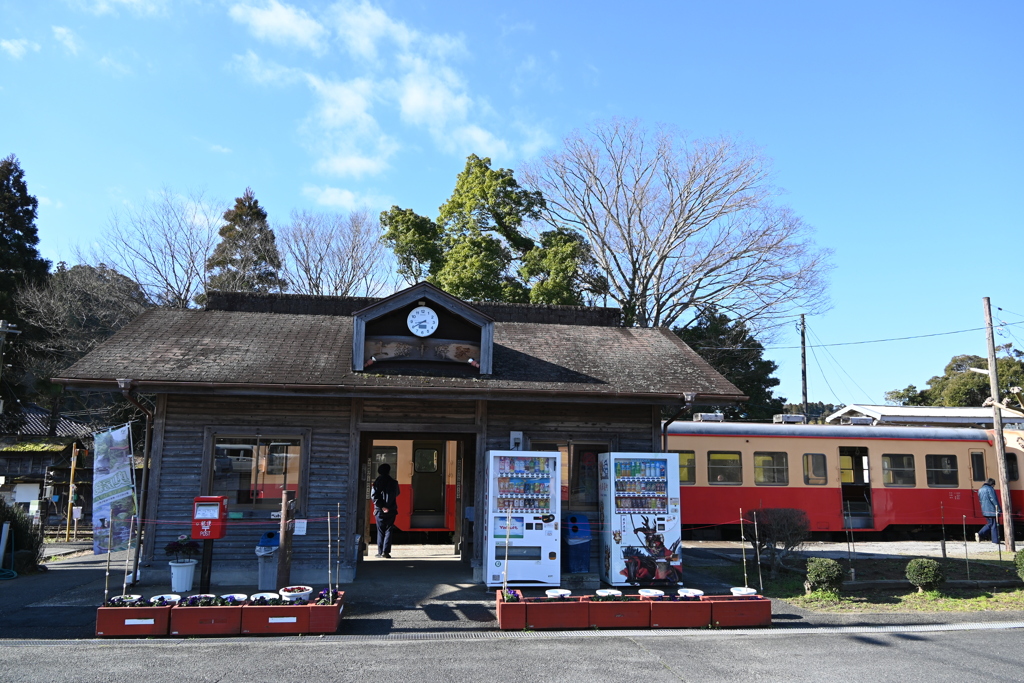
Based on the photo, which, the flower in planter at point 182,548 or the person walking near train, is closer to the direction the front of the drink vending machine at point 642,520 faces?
the flower in planter

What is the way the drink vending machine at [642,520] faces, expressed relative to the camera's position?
facing the viewer

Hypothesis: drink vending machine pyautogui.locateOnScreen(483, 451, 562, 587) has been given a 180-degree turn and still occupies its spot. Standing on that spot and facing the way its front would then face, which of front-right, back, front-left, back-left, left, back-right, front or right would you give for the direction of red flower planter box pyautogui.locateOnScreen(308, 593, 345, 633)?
back-left

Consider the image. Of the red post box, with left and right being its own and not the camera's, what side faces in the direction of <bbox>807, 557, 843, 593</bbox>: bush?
left

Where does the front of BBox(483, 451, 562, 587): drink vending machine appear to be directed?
toward the camera

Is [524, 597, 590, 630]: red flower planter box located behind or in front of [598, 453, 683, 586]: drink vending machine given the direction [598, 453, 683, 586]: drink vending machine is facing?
in front

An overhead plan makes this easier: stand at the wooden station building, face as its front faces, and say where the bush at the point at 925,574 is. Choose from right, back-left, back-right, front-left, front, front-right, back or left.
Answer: left

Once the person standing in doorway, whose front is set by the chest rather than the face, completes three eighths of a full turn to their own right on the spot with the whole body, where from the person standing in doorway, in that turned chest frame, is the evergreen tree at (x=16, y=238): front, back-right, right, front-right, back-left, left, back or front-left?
back

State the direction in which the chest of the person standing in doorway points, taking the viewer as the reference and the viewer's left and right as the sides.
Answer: facing away from the viewer

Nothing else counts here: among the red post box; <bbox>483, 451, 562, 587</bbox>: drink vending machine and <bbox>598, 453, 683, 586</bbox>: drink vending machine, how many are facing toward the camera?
3

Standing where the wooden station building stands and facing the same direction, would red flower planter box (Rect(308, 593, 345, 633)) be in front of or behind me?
in front

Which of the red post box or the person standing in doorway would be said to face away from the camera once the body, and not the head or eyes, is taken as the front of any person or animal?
the person standing in doorway

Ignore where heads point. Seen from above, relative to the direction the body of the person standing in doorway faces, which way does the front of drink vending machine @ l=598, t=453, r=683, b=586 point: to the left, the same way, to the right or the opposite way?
the opposite way

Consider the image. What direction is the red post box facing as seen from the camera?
toward the camera
